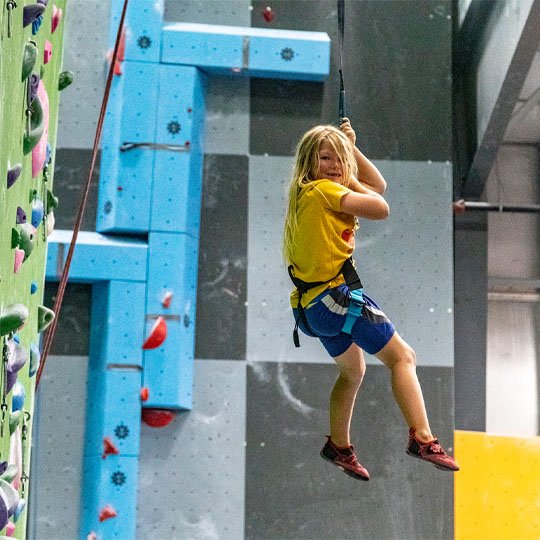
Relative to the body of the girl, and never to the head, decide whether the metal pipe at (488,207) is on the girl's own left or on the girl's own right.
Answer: on the girl's own left

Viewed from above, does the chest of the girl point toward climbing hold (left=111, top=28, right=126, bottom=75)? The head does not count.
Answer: no

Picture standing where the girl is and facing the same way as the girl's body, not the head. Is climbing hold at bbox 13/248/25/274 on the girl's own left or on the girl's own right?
on the girl's own right

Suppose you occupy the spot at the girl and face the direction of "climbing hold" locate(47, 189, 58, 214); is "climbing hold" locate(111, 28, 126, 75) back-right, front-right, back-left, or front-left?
front-right

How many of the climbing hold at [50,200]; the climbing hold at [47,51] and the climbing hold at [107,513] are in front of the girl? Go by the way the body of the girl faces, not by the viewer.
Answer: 0

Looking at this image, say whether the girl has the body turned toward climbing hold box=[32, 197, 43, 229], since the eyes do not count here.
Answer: no

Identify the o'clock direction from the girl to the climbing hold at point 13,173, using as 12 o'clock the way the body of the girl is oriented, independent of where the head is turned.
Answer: The climbing hold is roughly at 6 o'clock from the girl.

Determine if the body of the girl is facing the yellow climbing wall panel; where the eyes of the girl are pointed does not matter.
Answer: no
